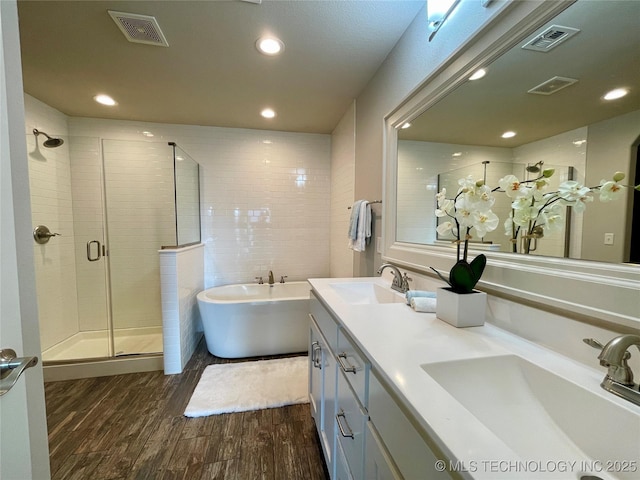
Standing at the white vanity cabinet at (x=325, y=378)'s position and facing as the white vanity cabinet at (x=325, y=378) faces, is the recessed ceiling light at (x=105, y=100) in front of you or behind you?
in front

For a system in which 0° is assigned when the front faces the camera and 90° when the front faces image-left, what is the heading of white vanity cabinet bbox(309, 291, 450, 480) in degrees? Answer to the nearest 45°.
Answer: approximately 90°

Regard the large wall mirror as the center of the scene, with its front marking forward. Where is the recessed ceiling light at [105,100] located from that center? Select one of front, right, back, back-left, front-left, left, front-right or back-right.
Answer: front-right

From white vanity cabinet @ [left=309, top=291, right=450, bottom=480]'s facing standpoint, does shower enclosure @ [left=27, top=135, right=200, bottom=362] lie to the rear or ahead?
ahead

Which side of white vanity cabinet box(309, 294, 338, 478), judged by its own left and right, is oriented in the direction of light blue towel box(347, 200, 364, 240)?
right

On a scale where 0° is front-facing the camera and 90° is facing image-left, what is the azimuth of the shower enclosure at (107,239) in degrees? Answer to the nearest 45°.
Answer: approximately 0°

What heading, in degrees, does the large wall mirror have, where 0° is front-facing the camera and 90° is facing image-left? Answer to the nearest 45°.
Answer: approximately 45°

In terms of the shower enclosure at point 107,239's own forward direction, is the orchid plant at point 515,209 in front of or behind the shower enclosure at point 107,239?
in front
